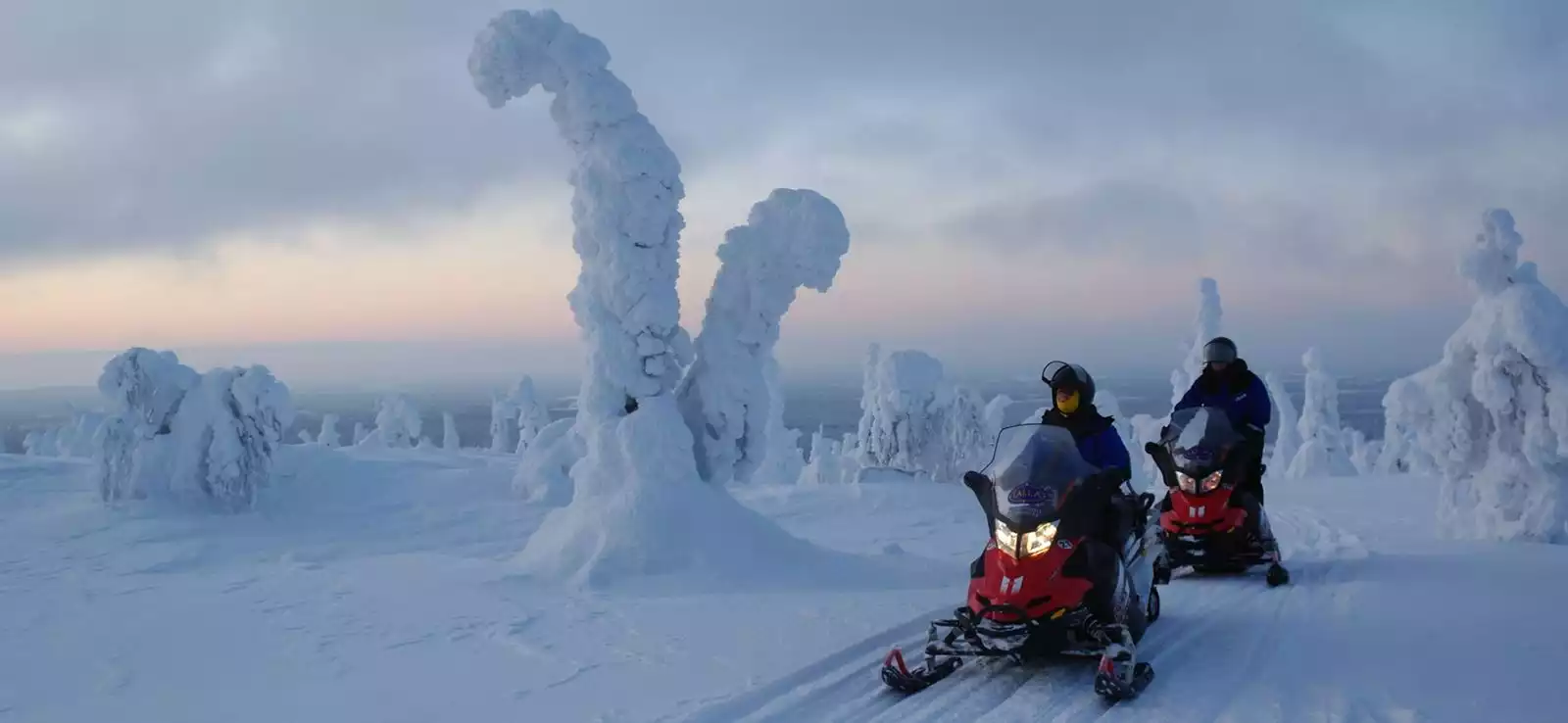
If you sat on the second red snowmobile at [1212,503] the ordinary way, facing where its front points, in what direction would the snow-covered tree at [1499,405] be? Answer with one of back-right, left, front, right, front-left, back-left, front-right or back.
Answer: back-left

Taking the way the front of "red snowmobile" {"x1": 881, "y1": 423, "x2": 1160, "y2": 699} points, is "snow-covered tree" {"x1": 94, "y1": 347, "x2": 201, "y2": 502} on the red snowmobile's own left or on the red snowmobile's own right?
on the red snowmobile's own right

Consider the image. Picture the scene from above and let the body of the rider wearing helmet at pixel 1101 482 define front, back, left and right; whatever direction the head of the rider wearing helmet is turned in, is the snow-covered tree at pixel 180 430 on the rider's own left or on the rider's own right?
on the rider's own right

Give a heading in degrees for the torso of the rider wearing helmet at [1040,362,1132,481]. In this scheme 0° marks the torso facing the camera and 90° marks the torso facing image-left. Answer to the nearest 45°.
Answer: approximately 45°

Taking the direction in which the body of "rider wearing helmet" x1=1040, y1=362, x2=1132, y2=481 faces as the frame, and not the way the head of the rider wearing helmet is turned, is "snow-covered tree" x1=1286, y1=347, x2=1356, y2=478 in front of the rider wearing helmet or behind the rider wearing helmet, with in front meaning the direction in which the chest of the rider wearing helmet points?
behind

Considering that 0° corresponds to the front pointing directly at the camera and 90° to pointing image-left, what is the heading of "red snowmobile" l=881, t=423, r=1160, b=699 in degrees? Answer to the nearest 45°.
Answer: approximately 45°
